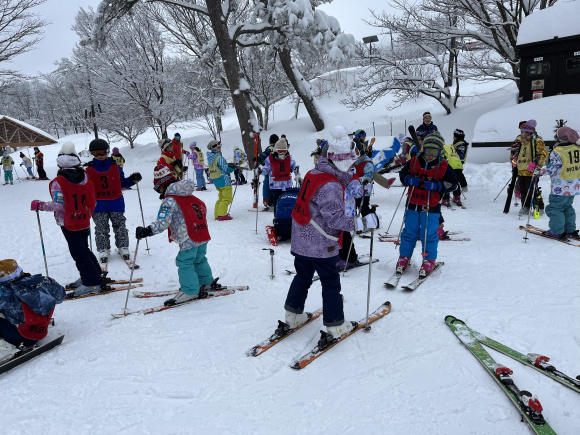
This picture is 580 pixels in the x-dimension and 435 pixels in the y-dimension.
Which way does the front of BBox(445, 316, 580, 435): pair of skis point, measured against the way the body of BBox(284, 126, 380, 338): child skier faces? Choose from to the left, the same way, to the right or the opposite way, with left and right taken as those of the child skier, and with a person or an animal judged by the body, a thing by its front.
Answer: to the left

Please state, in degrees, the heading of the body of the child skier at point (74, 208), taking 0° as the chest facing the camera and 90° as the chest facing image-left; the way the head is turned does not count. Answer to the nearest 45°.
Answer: approximately 135°

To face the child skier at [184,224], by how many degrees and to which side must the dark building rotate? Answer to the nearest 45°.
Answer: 0° — it already faces them

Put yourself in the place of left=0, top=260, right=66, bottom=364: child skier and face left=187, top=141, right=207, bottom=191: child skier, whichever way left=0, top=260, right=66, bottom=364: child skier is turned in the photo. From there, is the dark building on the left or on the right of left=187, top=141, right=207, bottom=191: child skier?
right

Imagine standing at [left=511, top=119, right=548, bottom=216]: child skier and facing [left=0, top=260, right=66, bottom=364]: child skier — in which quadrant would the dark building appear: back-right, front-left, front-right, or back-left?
back-right

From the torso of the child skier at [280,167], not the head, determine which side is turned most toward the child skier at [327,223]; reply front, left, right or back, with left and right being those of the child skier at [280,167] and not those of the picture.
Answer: front

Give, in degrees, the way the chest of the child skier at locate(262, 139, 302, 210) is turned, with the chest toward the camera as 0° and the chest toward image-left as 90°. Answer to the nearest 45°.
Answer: approximately 0°
